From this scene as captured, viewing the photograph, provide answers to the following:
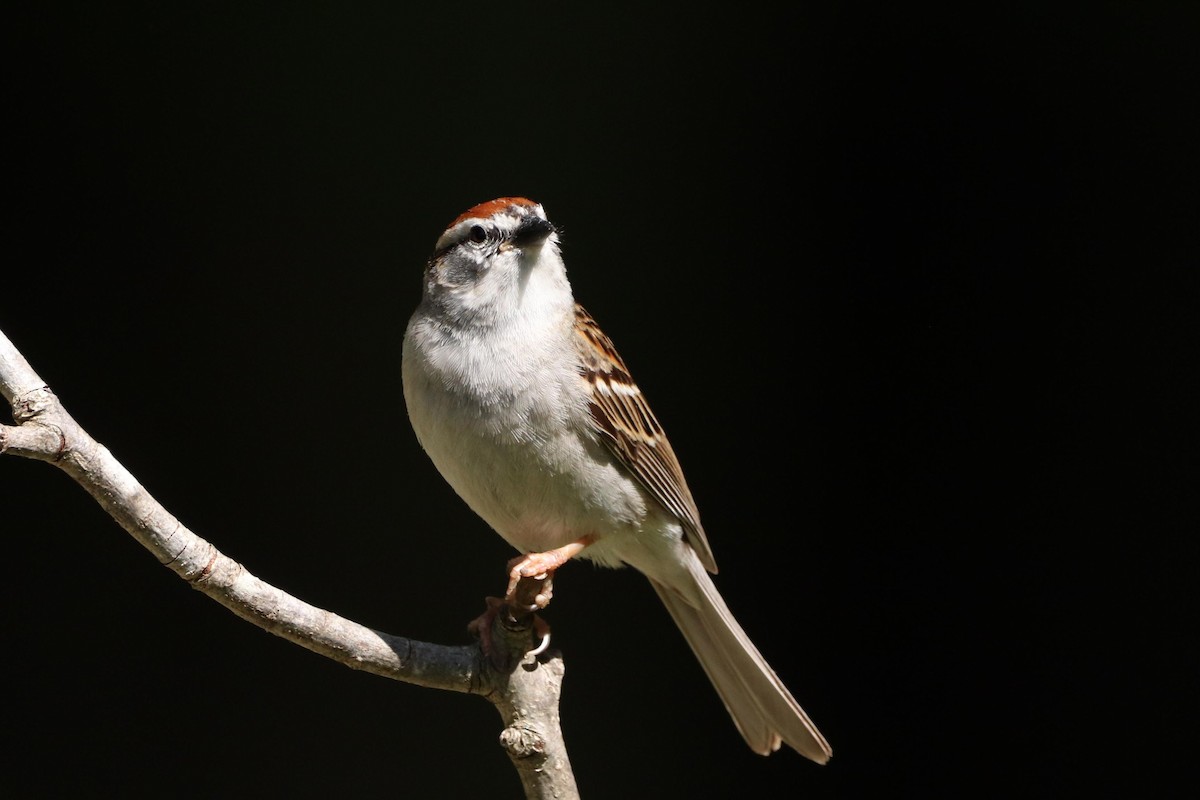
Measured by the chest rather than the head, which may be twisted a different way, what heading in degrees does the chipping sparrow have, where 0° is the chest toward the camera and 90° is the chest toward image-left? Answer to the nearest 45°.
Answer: approximately 45°

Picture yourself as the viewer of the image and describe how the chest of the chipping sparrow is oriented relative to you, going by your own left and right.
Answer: facing the viewer and to the left of the viewer
